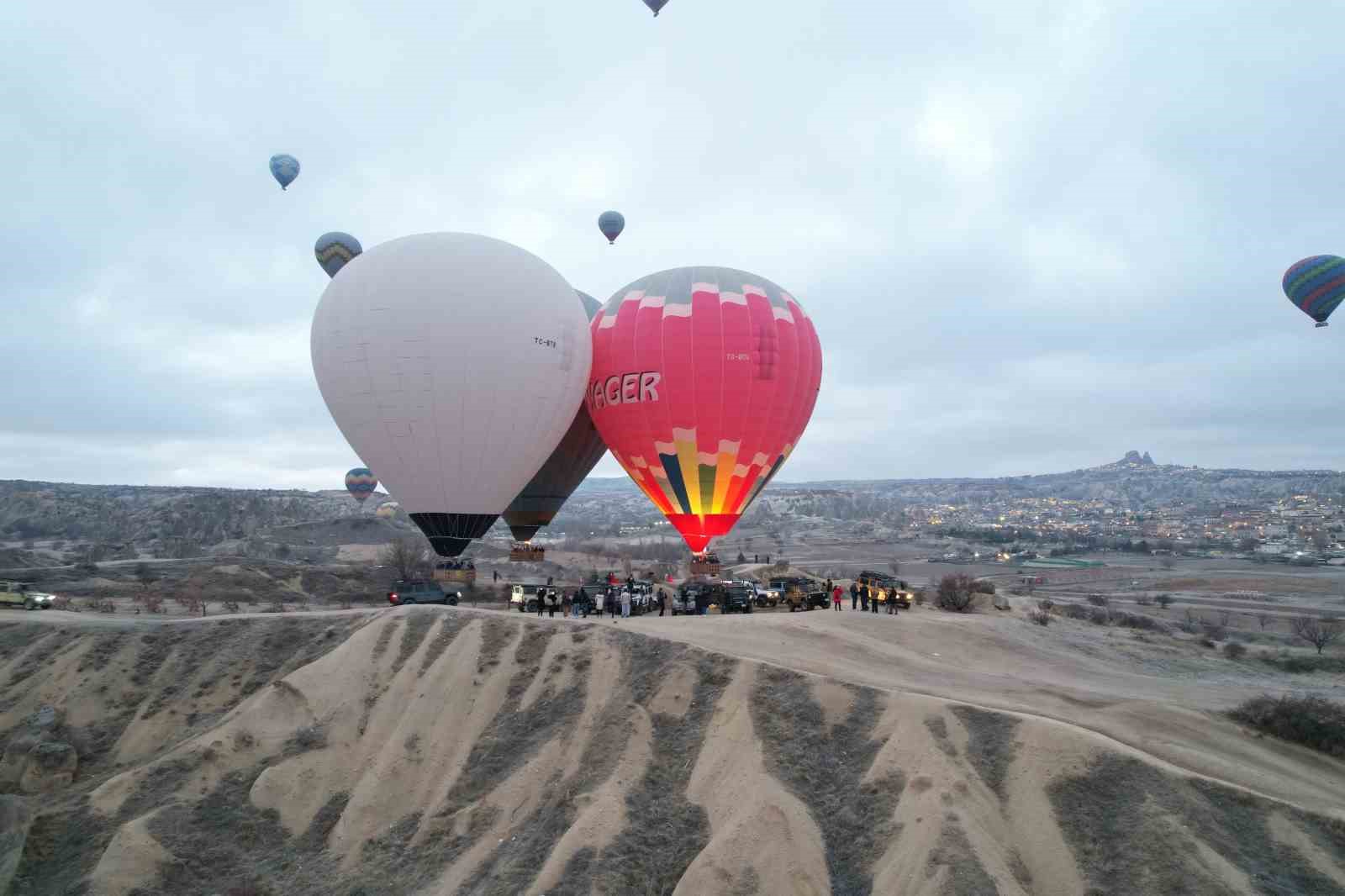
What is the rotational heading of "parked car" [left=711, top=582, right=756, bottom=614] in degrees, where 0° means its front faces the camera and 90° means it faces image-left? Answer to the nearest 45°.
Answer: approximately 0°

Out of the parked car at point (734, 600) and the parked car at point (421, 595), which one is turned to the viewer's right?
the parked car at point (421, 595)

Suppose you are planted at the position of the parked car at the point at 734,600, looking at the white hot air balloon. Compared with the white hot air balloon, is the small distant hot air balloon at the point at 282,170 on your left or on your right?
right

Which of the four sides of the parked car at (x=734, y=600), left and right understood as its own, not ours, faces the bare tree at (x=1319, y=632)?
left

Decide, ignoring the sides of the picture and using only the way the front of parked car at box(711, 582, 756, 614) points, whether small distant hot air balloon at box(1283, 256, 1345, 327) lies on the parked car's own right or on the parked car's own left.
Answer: on the parked car's own left

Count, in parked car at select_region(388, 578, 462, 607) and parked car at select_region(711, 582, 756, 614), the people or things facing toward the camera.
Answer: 1

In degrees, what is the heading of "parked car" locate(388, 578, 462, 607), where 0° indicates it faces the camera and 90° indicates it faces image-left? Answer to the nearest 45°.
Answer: approximately 270°

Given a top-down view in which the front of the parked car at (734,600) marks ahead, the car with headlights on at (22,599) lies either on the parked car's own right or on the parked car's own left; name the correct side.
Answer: on the parked car's own right
